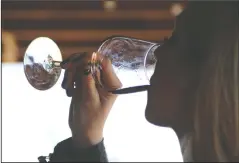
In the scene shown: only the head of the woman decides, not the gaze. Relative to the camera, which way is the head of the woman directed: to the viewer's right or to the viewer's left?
to the viewer's left

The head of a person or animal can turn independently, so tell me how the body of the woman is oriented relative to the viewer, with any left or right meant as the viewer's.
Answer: facing to the left of the viewer
